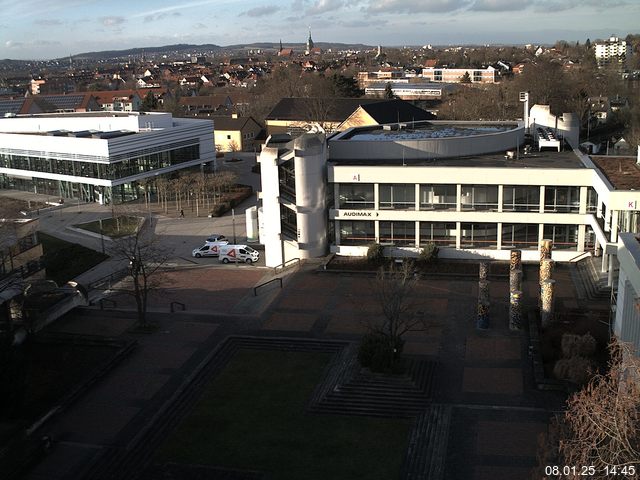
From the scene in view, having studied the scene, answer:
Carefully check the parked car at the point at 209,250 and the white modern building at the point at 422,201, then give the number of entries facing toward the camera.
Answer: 1

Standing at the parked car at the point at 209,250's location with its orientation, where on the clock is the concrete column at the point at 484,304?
The concrete column is roughly at 8 o'clock from the parked car.

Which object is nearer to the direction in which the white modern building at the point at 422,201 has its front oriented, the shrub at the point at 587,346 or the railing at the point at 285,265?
the shrub

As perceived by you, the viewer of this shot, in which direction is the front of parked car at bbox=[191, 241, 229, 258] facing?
facing to the left of the viewer

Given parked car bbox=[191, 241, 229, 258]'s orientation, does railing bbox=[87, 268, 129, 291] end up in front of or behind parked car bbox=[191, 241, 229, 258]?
in front

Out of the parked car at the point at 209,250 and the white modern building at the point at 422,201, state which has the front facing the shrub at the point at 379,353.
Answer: the white modern building

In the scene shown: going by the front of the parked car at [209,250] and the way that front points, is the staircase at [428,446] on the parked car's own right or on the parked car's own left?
on the parked car's own left

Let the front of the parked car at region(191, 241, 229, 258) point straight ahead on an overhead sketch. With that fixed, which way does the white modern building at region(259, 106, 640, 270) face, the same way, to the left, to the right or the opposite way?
to the left

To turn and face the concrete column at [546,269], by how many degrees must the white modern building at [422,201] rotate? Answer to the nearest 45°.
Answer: approximately 45° to its left

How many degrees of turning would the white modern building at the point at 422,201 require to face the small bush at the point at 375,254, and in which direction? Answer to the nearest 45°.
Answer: approximately 45° to its right

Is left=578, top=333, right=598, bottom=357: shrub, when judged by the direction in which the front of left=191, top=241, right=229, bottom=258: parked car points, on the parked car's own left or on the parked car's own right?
on the parked car's own left

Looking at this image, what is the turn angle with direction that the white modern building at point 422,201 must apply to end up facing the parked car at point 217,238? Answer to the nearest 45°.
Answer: approximately 90° to its right

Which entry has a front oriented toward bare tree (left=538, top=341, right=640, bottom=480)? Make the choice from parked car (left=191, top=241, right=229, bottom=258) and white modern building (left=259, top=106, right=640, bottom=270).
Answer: the white modern building

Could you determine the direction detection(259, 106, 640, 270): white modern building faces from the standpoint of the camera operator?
facing the viewer

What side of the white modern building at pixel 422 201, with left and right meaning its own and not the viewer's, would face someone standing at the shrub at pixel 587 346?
front

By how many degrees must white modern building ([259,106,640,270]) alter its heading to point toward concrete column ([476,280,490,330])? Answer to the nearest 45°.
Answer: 0° — it already faces it

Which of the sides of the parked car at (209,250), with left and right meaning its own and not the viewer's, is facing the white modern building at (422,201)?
back

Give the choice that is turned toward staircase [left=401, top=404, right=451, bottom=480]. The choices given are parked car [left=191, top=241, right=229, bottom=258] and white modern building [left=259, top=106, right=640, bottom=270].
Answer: the white modern building
